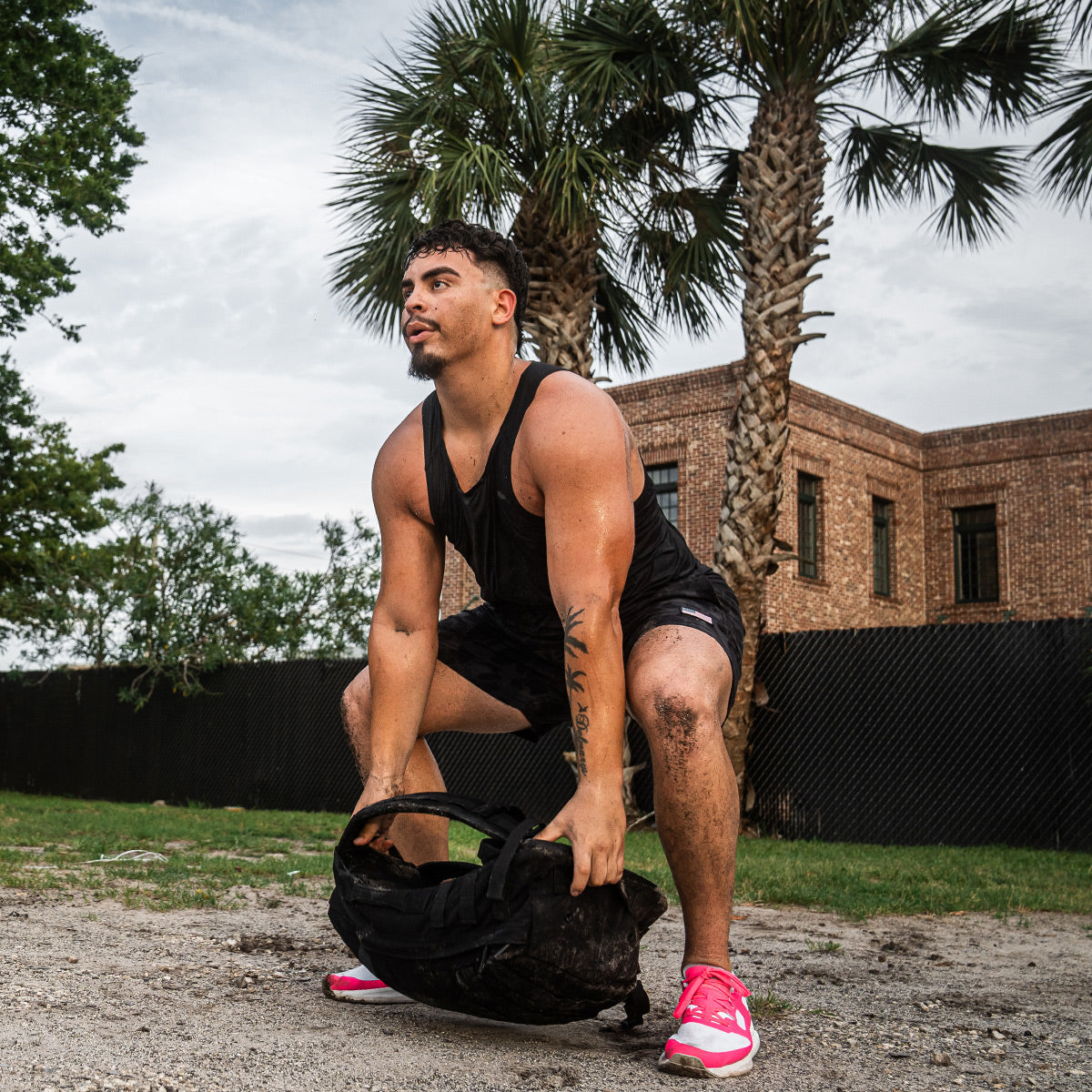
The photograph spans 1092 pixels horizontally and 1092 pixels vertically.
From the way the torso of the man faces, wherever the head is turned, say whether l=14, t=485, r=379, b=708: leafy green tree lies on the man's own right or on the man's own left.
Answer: on the man's own right

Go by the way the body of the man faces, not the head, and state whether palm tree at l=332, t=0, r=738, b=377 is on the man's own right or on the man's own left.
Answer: on the man's own right

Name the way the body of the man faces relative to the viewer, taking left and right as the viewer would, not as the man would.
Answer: facing the viewer and to the left of the viewer

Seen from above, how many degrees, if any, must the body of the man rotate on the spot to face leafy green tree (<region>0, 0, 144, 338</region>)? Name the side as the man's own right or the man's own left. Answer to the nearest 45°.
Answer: approximately 90° to the man's own right

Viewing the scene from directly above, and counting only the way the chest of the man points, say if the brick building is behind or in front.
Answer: behind

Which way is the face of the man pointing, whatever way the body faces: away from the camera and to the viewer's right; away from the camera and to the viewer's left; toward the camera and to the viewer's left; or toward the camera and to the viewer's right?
toward the camera and to the viewer's left
